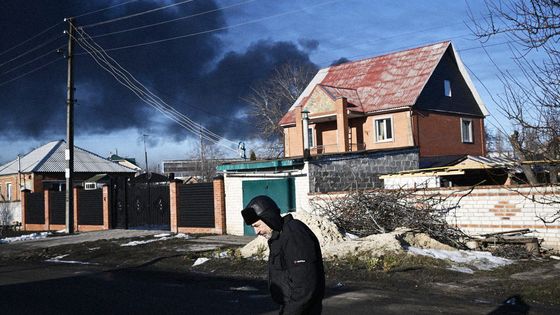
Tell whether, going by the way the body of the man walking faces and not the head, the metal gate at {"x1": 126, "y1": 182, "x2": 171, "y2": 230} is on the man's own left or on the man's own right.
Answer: on the man's own right

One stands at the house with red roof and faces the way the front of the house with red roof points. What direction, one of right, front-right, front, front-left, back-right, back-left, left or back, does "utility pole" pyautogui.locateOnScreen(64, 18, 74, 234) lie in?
front

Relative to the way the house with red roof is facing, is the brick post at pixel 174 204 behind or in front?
in front

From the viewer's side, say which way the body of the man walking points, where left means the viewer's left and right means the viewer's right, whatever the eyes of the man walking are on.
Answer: facing to the left of the viewer

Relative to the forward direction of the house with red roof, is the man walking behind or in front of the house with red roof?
in front

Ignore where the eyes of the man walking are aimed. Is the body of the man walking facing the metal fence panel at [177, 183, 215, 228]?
no

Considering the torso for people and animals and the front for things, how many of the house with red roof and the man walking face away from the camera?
0

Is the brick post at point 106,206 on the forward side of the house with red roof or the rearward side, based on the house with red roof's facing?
on the forward side

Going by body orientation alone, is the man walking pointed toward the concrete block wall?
no

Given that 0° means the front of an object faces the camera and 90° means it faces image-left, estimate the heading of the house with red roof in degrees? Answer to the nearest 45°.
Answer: approximately 45°

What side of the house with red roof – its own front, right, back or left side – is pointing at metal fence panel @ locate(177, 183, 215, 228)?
front

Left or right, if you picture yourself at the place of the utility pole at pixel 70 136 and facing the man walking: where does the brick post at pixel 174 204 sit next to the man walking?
left

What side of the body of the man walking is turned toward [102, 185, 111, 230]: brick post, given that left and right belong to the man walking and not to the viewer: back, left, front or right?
right

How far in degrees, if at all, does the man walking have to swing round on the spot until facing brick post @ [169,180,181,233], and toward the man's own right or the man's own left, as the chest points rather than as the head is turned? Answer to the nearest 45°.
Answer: approximately 90° to the man's own right
